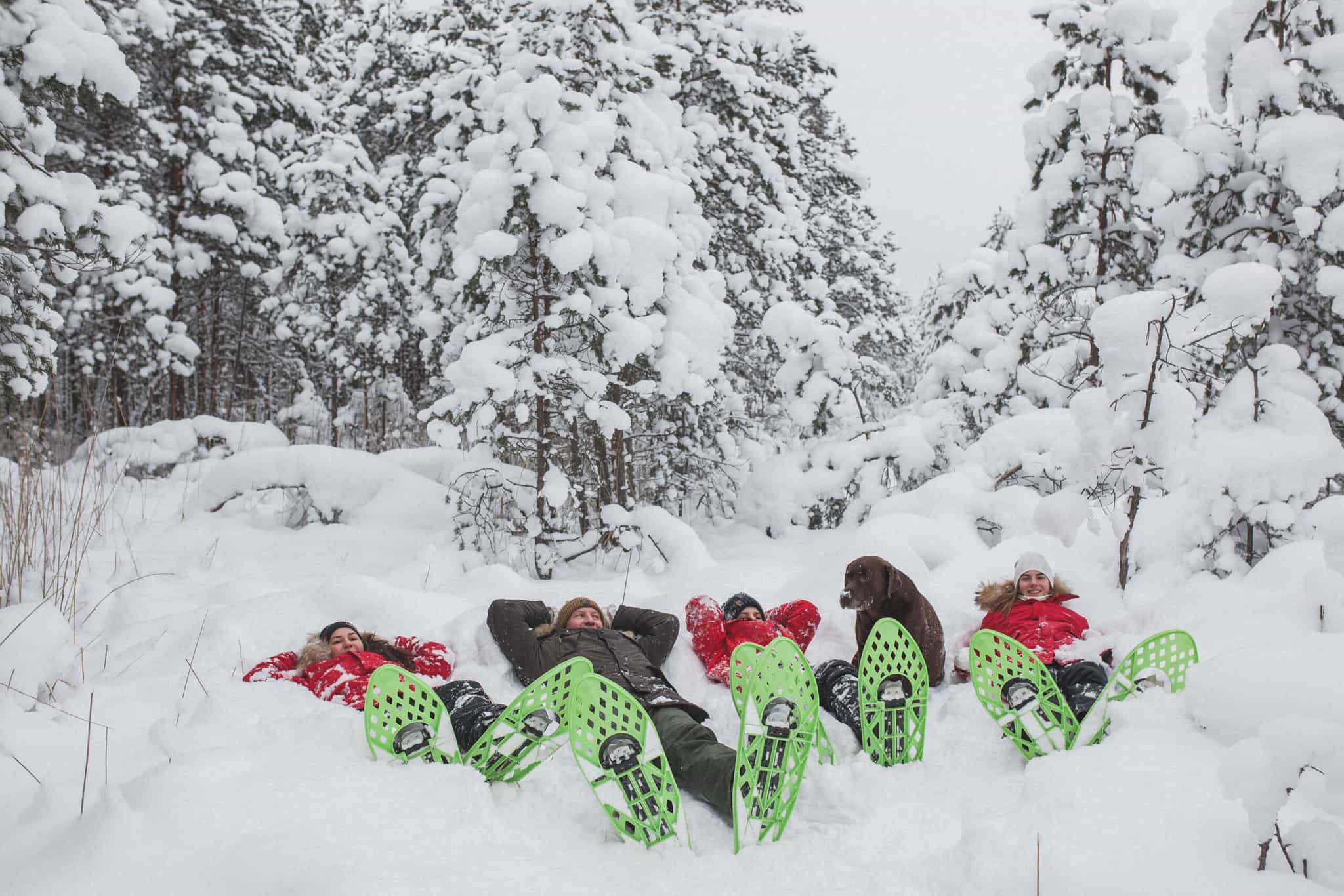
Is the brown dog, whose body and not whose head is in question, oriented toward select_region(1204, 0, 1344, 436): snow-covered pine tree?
no

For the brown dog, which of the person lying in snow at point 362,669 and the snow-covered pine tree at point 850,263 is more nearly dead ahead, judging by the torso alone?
the person lying in snow

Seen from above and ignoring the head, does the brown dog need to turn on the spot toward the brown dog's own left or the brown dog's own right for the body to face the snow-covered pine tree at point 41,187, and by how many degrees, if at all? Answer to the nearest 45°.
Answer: approximately 45° to the brown dog's own right

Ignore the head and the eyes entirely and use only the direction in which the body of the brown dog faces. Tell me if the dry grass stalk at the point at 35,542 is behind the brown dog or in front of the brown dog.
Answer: in front

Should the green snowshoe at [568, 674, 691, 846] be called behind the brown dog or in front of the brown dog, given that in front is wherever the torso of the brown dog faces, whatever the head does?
in front

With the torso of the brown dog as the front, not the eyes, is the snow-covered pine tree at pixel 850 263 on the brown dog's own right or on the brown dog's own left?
on the brown dog's own right

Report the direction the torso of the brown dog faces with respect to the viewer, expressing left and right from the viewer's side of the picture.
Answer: facing the viewer and to the left of the viewer

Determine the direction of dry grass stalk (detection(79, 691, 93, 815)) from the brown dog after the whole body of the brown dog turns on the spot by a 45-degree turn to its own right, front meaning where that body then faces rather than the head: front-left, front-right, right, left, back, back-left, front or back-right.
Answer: front-left

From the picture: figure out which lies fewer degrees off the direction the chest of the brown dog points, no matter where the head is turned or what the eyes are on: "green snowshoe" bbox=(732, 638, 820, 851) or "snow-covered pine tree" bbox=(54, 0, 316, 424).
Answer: the green snowshoe

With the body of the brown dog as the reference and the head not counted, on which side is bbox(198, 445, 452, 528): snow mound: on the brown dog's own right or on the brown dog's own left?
on the brown dog's own right

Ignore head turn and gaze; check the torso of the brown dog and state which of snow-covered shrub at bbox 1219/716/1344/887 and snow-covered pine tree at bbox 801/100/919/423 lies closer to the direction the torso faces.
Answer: the snow-covered shrub

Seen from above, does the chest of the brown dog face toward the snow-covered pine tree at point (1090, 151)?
no

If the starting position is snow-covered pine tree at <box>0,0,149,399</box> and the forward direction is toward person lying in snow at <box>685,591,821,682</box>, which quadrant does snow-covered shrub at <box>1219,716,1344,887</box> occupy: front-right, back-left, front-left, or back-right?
front-right

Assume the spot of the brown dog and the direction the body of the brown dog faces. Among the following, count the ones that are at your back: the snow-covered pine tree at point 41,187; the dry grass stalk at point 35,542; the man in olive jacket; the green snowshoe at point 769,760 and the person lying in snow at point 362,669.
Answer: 0

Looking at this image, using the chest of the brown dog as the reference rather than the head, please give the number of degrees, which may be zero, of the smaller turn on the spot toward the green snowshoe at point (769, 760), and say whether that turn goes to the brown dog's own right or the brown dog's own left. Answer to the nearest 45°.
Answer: approximately 45° to the brown dog's own left
